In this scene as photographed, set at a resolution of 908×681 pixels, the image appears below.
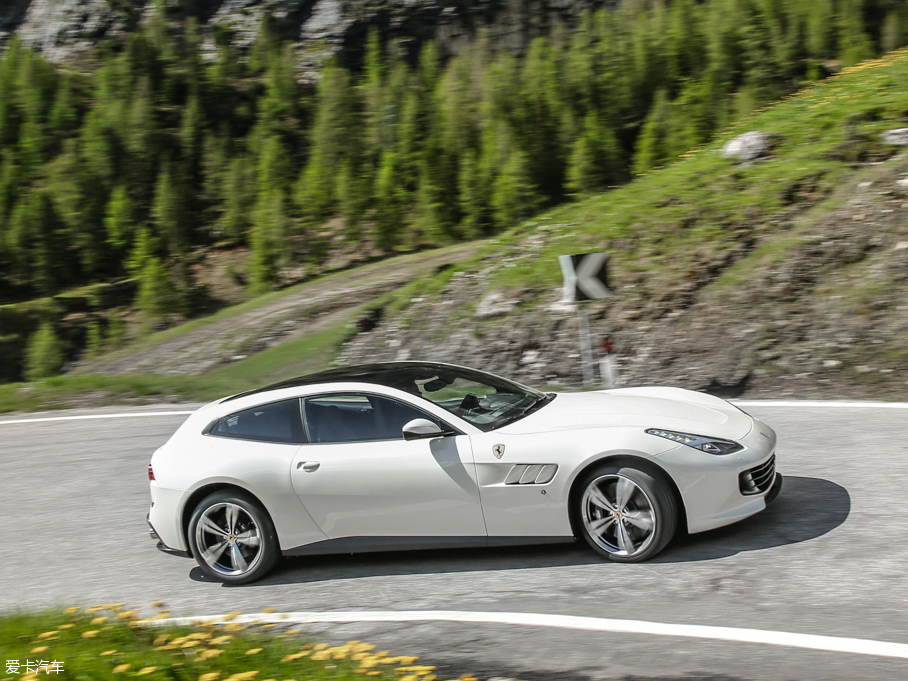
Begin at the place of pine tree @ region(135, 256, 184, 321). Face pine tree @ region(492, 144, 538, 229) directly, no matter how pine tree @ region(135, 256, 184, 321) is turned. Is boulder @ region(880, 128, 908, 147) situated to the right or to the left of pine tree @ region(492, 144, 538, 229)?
right

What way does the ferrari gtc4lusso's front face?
to the viewer's right

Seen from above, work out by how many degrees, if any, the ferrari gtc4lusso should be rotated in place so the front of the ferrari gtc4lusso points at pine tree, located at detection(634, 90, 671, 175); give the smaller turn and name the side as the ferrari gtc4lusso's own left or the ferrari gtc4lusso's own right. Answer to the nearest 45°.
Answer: approximately 90° to the ferrari gtc4lusso's own left

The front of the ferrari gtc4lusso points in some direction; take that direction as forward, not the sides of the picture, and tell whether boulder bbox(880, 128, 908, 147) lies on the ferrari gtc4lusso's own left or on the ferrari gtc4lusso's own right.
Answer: on the ferrari gtc4lusso's own left
